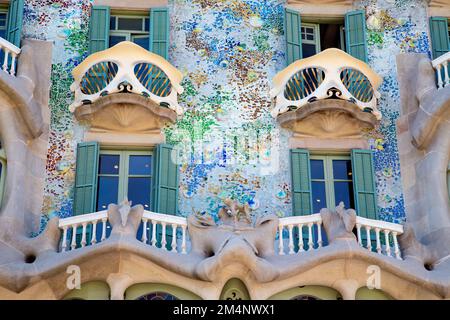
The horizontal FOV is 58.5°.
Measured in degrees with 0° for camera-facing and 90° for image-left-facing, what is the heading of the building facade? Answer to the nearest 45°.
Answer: approximately 0°
